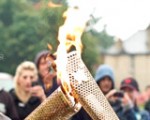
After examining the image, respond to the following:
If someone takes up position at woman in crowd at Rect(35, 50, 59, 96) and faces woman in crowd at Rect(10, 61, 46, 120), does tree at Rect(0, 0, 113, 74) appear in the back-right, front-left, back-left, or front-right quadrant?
back-right

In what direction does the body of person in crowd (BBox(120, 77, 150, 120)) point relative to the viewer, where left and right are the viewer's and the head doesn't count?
facing the viewer and to the left of the viewer

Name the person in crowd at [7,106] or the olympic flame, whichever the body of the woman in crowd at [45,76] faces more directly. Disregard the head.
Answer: the olympic flame

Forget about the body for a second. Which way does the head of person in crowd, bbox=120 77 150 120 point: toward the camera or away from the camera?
toward the camera

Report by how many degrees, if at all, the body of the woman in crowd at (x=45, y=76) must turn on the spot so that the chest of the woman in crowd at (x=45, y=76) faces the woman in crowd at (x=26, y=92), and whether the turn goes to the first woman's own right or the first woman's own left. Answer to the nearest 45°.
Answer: approximately 90° to the first woman's own right

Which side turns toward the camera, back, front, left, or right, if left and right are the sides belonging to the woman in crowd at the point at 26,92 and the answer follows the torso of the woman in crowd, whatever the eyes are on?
front

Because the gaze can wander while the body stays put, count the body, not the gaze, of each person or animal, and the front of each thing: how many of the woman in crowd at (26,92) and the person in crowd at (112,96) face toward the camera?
2

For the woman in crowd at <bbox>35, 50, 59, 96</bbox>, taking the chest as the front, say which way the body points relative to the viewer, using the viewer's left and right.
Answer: facing the viewer and to the right of the viewer
